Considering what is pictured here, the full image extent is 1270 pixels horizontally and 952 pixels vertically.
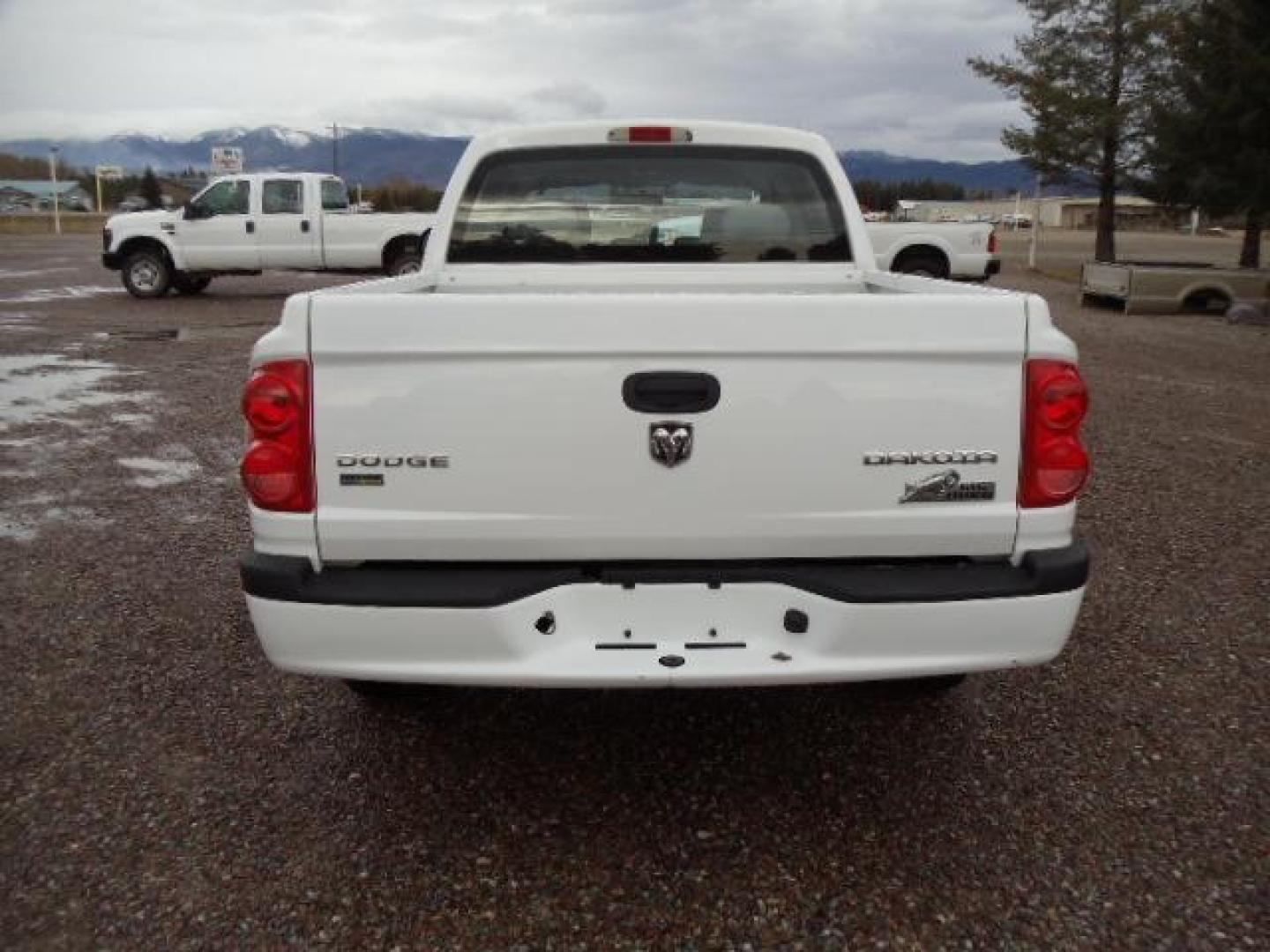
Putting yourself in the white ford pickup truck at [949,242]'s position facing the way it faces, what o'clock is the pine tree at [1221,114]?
The pine tree is roughly at 5 o'clock from the white ford pickup truck.

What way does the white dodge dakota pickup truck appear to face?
away from the camera

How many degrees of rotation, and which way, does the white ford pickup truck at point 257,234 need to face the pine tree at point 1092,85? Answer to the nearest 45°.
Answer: approximately 180°

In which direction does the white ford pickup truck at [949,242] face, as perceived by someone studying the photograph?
facing to the left of the viewer

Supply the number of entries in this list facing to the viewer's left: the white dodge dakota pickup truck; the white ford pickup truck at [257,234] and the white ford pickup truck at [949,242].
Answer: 2

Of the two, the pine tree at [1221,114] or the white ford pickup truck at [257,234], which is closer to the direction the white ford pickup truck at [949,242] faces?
the white ford pickup truck

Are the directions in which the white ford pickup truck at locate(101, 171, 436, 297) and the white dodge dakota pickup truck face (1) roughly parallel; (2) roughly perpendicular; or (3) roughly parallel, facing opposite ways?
roughly perpendicular

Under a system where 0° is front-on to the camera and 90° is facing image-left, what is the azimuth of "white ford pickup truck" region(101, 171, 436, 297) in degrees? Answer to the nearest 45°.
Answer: approximately 90°

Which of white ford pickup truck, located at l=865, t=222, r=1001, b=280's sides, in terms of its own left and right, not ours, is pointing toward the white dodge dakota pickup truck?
left

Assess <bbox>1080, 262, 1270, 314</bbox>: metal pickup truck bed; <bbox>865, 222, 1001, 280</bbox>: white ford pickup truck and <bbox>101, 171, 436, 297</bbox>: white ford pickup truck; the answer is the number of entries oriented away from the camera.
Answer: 0

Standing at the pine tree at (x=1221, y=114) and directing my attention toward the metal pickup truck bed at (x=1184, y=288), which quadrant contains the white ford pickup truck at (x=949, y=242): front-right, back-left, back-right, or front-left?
front-right
